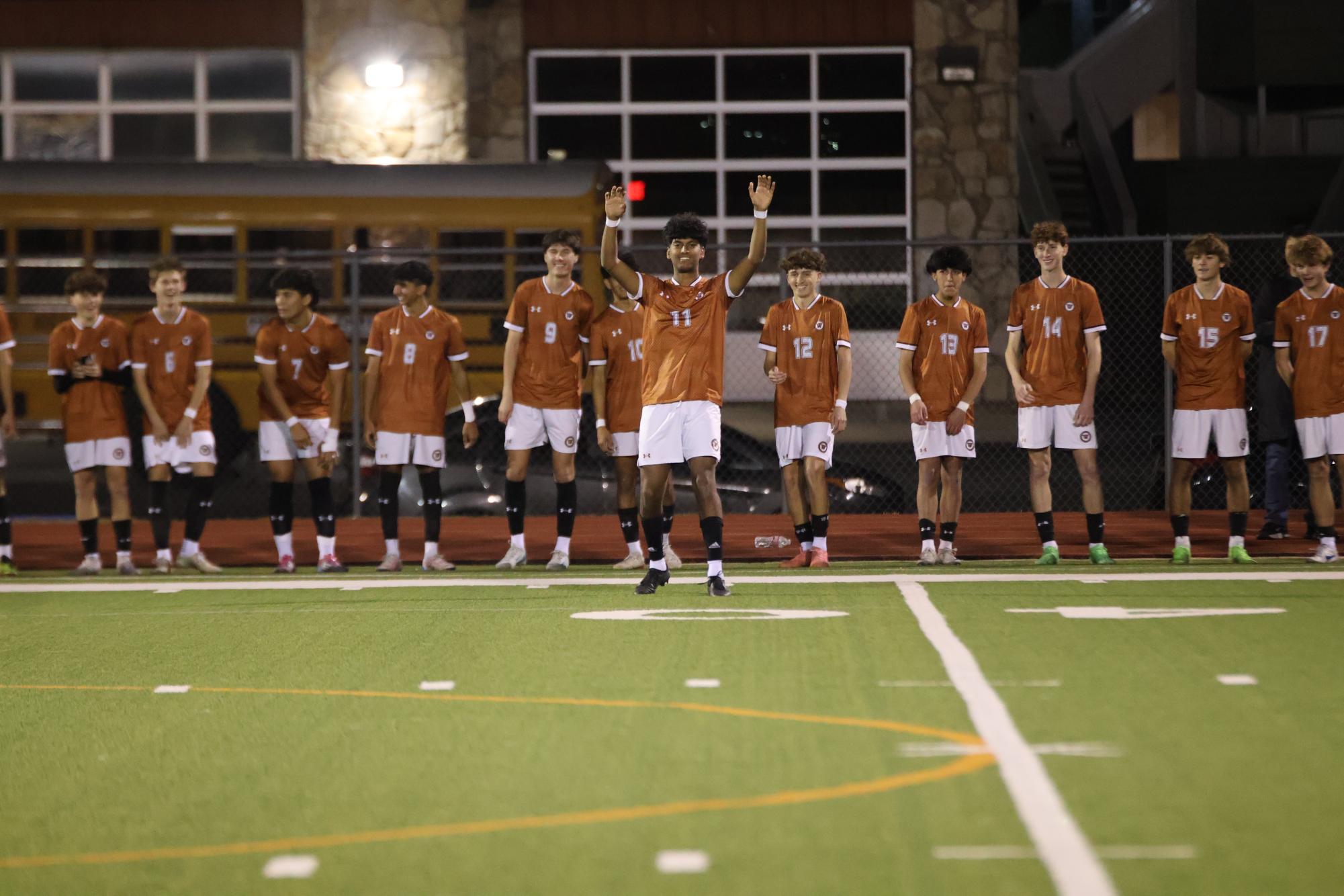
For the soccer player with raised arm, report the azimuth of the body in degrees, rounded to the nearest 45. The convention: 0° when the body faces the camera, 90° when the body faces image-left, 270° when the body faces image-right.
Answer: approximately 0°

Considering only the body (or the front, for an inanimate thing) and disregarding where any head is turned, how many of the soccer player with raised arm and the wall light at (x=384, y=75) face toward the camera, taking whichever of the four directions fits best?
2

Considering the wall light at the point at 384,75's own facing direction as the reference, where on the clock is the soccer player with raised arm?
The soccer player with raised arm is roughly at 12 o'clock from the wall light.

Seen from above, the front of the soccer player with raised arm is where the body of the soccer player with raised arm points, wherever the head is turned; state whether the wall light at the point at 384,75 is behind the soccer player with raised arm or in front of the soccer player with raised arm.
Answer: behind
